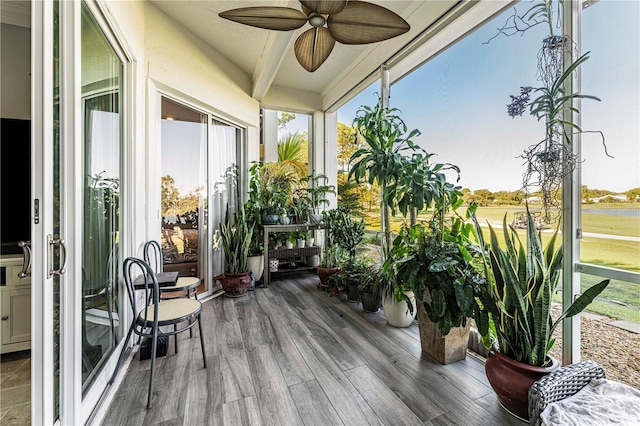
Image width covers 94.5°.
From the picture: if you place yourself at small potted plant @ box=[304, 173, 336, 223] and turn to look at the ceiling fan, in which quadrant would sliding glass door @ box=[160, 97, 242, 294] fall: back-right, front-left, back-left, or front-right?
front-right

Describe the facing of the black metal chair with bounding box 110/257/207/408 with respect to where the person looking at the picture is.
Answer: facing away from the viewer and to the right of the viewer

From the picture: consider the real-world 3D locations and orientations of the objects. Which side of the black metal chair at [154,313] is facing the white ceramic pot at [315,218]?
front

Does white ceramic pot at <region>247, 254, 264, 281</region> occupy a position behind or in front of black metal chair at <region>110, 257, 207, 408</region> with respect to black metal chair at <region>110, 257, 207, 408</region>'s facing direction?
in front

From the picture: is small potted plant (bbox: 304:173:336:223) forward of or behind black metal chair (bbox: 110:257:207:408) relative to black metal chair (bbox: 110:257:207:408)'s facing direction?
forward

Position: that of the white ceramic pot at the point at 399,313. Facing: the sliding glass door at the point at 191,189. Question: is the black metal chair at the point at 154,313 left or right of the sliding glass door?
left

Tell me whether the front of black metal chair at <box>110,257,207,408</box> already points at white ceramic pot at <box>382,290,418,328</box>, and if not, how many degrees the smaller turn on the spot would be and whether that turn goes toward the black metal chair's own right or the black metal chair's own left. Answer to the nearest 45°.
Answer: approximately 45° to the black metal chair's own right
